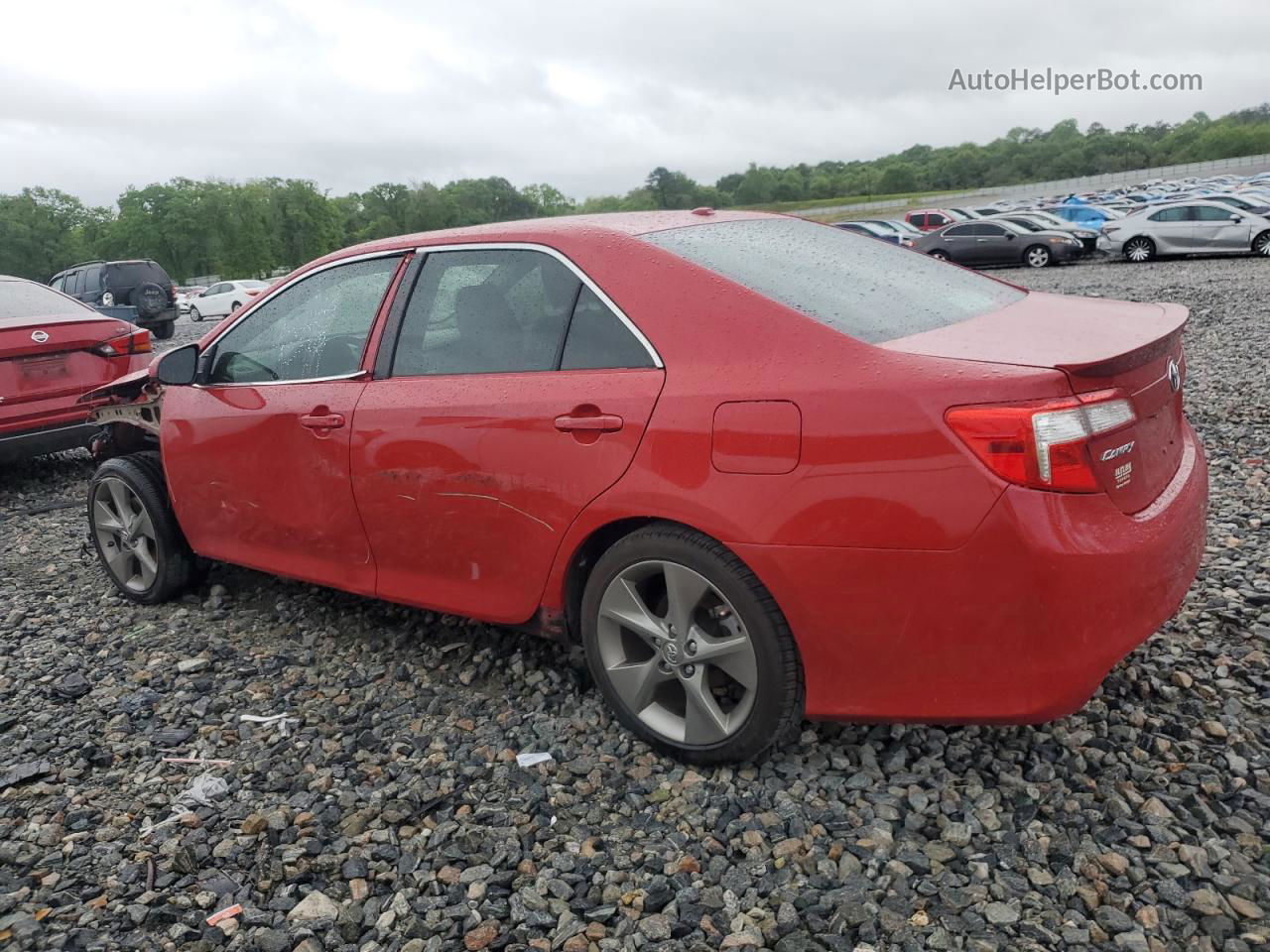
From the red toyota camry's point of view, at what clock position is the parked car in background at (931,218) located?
The parked car in background is roughly at 2 o'clock from the red toyota camry.

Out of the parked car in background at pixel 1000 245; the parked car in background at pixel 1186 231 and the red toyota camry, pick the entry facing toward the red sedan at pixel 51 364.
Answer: the red toyota camry

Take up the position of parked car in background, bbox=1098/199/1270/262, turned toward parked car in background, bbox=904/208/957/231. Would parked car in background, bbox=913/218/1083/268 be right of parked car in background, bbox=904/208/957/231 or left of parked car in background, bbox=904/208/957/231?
left

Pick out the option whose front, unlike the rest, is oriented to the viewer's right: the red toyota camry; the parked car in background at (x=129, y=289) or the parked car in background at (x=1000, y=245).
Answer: the parked car in background at (x=1000, y=245)

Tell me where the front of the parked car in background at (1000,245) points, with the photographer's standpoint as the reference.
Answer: facing to the right of the viewer

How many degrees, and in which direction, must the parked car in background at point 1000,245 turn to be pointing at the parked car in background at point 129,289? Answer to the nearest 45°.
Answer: approximately 135° to its right

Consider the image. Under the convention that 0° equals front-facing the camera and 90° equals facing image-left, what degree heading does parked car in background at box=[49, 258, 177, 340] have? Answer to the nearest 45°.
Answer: approximately 135°

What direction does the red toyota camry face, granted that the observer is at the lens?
facing away from the viewer and to the left of the viewer

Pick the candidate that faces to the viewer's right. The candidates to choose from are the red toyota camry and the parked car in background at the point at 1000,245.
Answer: the parked car in background
